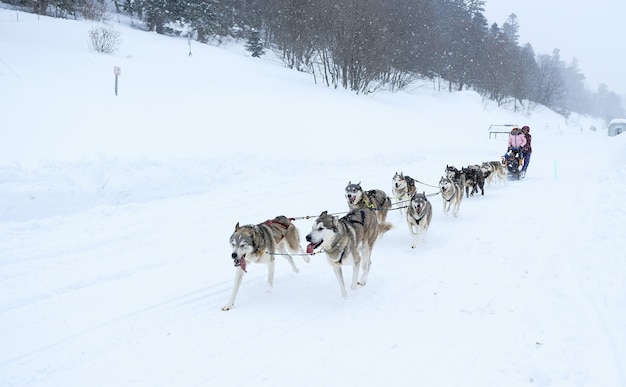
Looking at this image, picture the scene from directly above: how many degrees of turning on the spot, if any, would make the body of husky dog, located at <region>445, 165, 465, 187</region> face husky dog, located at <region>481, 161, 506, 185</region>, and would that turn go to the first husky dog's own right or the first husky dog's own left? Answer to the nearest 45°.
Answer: approximately 135° to the first husky dog's own right

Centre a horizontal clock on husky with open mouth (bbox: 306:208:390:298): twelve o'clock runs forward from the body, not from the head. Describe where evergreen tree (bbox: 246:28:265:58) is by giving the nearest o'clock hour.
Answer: The evergreen tree is roughly at 4 o'clock from the husky with open mouth.

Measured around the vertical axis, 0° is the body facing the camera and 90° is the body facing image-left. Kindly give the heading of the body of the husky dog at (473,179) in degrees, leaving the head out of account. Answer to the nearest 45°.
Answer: approximately 45°

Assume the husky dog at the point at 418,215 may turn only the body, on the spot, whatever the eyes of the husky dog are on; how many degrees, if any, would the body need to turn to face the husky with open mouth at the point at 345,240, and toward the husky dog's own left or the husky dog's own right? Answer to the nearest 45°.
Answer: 0° — it already faces it

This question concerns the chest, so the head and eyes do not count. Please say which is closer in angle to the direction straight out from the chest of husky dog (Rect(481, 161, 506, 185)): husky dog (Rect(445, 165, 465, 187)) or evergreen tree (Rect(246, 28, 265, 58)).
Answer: the husky dog

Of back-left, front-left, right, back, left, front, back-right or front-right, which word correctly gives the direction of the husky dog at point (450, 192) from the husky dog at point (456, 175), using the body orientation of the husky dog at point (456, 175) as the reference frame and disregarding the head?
front-left

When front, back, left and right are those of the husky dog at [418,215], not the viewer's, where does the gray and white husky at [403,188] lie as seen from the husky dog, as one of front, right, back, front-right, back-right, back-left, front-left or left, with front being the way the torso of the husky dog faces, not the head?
back

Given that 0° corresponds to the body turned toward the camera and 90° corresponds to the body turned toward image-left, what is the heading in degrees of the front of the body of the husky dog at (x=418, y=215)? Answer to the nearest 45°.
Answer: approximately 0°

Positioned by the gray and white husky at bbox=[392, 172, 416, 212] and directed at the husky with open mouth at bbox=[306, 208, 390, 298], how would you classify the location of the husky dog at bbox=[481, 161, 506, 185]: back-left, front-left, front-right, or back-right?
back-left

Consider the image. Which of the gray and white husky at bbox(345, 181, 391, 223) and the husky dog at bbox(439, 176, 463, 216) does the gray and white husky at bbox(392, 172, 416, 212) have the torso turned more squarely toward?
the gray and white husky

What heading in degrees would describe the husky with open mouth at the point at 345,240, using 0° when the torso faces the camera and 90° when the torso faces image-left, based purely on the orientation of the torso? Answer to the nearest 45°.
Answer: approximately 45°

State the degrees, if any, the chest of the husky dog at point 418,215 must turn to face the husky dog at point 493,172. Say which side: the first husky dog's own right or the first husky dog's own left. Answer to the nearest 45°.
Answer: approximately 180°

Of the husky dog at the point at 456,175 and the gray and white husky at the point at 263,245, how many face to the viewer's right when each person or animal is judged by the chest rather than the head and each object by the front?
0
